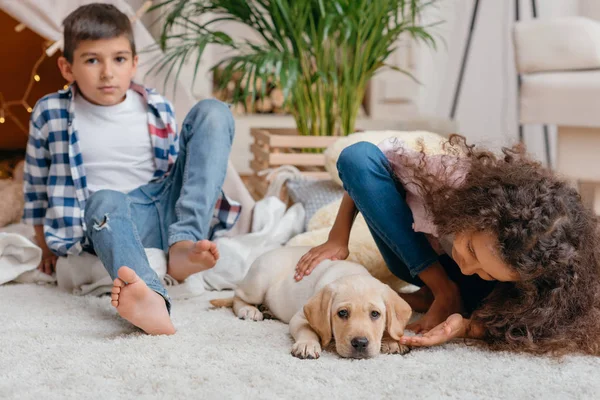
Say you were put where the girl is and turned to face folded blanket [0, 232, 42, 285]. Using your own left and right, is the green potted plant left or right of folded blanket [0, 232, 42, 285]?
right

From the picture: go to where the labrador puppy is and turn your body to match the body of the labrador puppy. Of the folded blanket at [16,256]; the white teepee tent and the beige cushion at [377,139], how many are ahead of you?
0

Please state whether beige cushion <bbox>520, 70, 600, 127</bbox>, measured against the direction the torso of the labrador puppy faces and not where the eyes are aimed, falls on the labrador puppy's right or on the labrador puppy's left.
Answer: on the labrador puppy's left

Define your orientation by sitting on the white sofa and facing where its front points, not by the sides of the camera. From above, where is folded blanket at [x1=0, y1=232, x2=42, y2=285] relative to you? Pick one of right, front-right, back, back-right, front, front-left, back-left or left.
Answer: front-right

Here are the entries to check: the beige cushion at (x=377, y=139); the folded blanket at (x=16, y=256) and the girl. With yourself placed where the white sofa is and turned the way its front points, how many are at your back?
0

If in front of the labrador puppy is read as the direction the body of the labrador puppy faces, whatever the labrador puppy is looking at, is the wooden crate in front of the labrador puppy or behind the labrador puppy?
behind

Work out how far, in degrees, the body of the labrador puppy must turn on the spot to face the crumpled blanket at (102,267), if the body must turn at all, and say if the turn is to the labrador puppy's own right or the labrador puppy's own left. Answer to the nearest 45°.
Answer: approximately 180°

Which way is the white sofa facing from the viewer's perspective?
toward the camera

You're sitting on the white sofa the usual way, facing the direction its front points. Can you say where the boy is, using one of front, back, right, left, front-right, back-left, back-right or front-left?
front-right

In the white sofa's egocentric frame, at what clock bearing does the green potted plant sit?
The green potted plant is roughly at 3 o'clock from the white sofa.

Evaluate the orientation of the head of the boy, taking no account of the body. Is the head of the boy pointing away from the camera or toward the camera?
toward the camera
